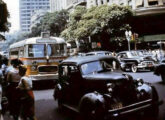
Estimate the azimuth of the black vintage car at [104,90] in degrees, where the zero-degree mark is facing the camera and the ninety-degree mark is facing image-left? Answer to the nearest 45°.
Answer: approximately 315°

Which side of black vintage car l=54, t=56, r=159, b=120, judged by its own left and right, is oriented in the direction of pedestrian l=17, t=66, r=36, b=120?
right

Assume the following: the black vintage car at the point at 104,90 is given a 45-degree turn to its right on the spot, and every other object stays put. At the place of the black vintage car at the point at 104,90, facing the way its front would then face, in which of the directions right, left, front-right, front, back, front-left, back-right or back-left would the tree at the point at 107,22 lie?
back

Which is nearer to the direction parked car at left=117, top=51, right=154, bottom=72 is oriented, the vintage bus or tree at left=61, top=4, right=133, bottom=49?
the vintage bus

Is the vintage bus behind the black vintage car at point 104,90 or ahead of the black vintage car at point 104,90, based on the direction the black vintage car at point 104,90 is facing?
behind
